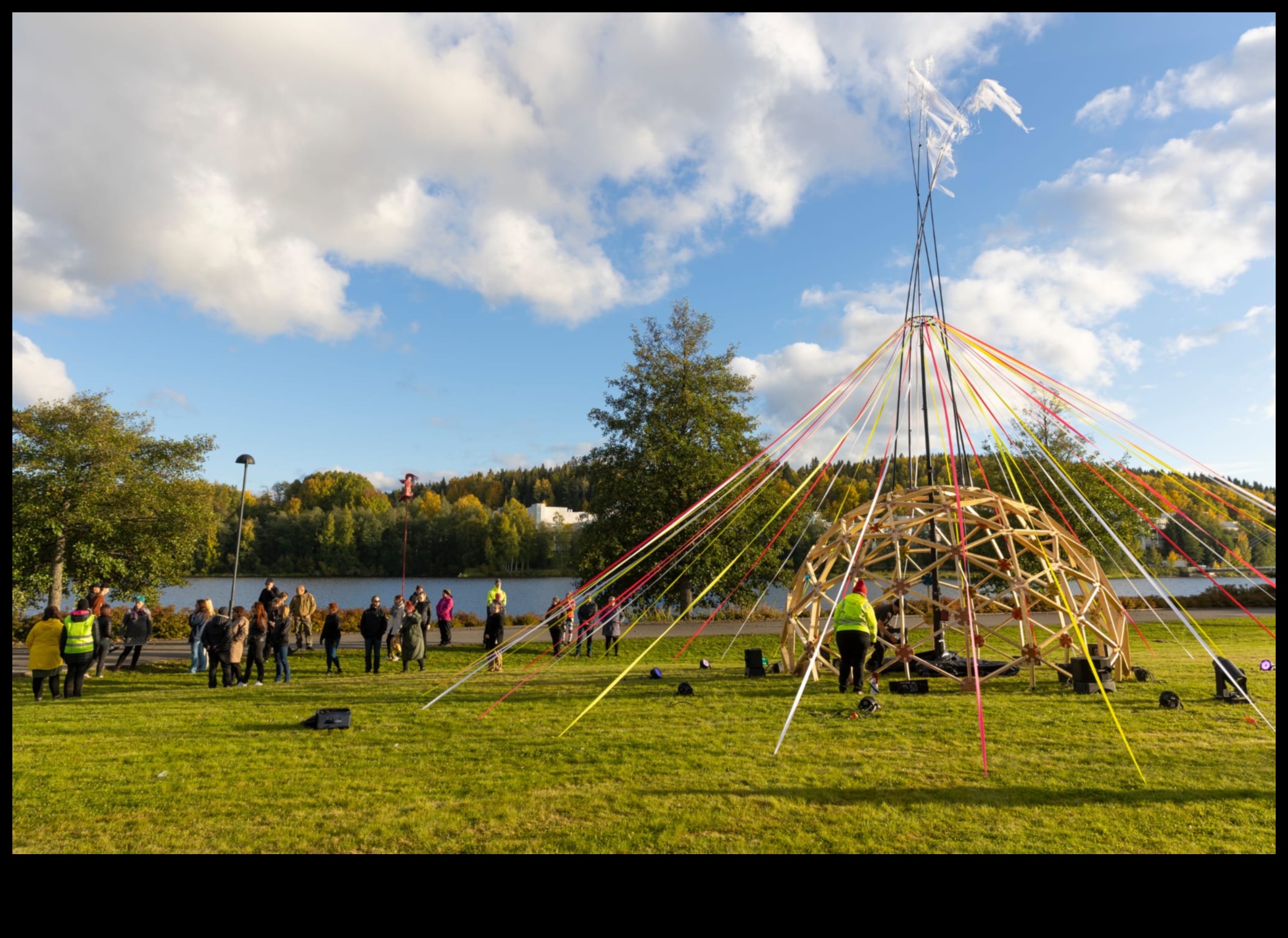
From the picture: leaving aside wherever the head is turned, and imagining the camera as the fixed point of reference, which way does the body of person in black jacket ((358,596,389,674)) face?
toward the camera

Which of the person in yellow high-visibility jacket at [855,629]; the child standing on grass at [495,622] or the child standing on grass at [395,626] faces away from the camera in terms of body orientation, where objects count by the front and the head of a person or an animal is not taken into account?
the person in yellow high-visibility jacket

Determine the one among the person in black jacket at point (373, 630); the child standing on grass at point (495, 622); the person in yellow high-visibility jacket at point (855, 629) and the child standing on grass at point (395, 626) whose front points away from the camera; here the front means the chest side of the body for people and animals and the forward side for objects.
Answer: the person in yellow high-visibility jacket

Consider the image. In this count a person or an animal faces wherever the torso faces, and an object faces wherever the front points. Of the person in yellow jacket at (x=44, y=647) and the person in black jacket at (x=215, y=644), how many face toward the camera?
0

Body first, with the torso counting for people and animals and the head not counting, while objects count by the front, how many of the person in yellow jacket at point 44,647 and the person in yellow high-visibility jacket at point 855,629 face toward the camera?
0

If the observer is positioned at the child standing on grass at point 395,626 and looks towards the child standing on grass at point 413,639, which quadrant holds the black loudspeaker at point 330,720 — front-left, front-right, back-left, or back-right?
front-right

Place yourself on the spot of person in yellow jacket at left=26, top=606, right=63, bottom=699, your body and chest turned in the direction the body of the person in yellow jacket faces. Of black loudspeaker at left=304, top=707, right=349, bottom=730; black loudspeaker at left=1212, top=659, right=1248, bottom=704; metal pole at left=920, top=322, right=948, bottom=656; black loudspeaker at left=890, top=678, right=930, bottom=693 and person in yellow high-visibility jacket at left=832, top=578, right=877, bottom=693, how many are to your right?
5

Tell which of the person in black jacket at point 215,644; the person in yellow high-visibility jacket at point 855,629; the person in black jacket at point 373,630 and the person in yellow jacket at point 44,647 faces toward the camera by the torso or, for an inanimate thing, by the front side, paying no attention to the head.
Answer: the person in black jacket at point 373,630

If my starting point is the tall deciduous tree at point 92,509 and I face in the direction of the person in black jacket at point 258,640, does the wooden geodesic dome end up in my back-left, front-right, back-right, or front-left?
front-left

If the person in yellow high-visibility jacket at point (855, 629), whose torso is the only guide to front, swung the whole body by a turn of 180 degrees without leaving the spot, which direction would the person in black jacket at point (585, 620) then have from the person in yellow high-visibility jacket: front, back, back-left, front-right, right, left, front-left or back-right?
back-right

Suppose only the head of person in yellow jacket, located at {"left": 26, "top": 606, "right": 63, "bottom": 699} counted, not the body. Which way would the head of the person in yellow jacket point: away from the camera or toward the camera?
away from the camera

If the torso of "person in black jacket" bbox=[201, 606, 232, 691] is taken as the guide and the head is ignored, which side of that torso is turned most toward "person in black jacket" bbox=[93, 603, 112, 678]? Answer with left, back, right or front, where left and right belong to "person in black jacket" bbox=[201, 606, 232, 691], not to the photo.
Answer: left

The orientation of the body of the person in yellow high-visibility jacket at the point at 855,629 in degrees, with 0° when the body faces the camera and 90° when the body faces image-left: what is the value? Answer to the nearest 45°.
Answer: approximately 180°

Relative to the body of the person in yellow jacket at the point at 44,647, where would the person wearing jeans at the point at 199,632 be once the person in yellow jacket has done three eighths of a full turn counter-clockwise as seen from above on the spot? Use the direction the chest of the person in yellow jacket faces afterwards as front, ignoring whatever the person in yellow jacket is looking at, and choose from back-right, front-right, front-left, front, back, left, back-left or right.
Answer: back-right
